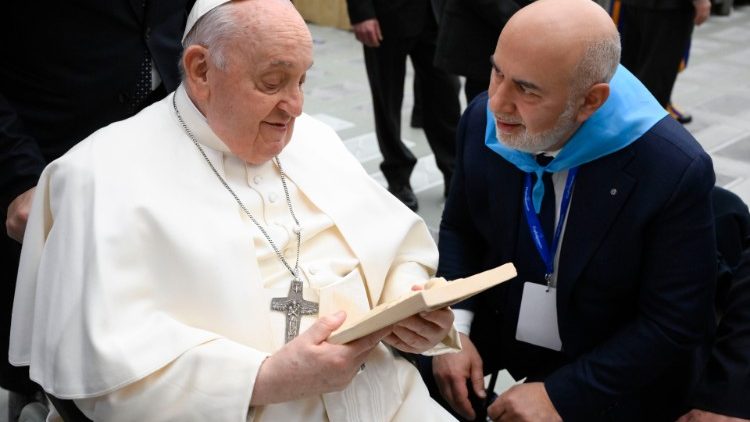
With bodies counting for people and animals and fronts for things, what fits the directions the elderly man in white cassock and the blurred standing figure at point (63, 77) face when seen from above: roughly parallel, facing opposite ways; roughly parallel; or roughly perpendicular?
roughly parallel

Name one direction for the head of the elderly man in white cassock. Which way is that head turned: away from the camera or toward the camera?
toward the camera

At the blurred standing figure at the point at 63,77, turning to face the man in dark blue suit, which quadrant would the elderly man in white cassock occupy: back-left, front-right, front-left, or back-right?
front-right

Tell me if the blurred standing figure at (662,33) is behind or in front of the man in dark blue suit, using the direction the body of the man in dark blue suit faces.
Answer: behind

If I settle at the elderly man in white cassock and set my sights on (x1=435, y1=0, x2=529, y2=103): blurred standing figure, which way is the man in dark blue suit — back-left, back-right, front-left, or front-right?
front-right

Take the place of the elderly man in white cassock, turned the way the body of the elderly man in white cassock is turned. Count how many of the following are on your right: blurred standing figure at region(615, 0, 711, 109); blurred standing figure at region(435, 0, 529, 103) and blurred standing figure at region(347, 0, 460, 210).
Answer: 0

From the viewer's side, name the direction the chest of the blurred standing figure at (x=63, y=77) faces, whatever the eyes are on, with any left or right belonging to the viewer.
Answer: facing the viewer and to the right of the viewer

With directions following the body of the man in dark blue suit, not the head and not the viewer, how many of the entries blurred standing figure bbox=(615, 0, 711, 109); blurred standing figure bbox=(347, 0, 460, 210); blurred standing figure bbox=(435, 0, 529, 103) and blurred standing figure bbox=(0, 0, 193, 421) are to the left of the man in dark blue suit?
0

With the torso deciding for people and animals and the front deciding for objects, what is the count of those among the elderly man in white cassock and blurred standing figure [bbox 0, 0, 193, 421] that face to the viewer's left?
0

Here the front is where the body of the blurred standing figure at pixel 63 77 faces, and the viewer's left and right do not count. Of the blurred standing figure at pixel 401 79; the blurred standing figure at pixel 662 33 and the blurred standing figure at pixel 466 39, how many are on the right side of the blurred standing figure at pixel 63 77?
0

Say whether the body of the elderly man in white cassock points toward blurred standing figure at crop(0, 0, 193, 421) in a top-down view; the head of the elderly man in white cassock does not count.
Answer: no

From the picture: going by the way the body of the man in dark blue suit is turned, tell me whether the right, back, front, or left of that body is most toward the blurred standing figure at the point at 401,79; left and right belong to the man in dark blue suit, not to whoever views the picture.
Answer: right

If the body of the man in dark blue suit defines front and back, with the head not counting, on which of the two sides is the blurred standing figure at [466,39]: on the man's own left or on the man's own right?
on the man's own right

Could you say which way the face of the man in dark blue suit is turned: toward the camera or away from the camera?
toward the camera

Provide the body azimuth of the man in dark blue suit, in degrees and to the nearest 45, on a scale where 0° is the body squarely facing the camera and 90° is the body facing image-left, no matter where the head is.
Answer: approximately 45°

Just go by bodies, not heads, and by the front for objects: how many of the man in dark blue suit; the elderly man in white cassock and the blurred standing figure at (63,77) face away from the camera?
0

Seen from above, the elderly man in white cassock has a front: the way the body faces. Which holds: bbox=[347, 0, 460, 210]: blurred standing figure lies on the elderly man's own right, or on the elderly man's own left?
on the elderly man's own left

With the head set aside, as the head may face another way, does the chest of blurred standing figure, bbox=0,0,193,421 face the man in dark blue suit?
yes
